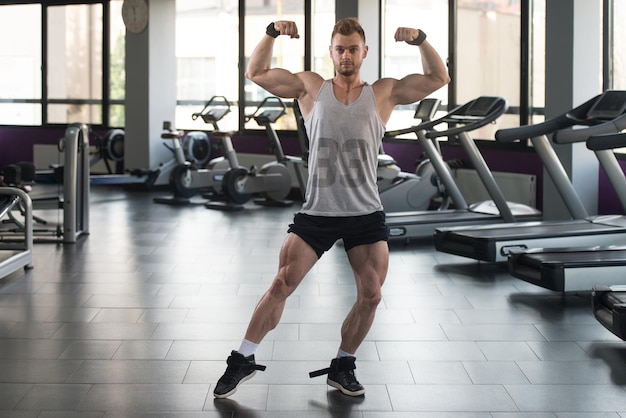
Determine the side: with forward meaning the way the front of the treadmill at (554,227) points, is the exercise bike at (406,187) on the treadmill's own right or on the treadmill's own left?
on the treadmill's own left

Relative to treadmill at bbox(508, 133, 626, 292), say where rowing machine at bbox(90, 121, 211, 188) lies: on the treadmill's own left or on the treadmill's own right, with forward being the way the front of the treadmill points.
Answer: on the treadmill's own left

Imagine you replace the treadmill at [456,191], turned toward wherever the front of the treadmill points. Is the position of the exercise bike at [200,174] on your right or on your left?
on your left

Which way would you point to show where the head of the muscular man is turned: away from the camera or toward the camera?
toward the camera

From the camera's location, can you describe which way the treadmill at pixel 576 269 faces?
facing away from the viewer and to the right of the viewer

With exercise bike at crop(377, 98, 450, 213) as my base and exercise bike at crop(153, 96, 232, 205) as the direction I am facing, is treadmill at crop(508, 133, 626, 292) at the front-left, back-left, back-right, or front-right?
back-left

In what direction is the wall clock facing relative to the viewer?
toward the camera

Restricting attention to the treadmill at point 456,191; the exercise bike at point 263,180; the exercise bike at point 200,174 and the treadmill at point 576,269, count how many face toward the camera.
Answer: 0

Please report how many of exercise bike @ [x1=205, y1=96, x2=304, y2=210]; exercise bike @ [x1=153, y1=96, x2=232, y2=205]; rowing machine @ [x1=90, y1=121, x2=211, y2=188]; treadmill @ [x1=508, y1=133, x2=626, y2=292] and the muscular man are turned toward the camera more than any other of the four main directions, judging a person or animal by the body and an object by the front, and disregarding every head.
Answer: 1

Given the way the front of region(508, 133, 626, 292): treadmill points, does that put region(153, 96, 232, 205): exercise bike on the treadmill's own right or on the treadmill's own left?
on the treadmill's own left

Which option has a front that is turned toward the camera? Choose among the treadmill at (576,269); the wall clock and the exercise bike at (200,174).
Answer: the wall clock
